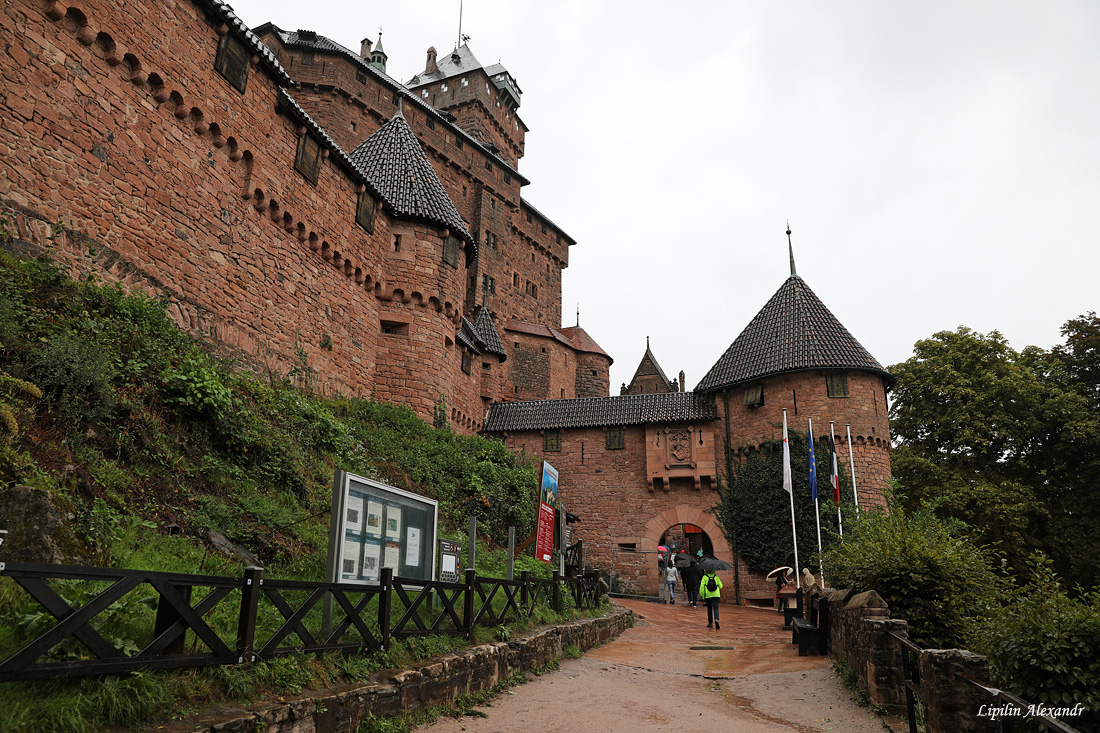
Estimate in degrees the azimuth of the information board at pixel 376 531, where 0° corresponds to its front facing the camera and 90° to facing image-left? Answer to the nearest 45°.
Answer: approximately 315°

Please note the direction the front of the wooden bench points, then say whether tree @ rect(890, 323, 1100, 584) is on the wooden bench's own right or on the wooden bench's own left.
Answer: on the wooden bench's own right

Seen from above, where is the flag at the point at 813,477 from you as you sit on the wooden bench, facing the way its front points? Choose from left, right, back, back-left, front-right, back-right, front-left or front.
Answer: right

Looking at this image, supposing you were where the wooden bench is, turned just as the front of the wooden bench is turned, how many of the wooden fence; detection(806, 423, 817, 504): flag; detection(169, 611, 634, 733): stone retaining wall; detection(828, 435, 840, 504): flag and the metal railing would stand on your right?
2

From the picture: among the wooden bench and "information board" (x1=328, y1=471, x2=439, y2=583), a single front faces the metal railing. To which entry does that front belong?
the information board

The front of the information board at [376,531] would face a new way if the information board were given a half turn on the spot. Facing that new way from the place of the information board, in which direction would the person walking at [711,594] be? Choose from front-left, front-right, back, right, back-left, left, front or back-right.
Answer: right

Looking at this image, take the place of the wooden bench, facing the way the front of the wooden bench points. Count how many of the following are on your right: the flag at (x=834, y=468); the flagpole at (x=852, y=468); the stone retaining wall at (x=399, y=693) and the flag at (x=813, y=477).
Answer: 3

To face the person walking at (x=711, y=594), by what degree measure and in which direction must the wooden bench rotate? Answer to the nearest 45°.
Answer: approximately 45° to its right

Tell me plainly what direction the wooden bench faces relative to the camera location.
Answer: facing to the left of the viewer

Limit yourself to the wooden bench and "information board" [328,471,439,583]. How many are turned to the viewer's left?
1

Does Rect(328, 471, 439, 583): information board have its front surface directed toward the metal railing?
yes

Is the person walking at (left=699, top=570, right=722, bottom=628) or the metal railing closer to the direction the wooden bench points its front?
the person walking

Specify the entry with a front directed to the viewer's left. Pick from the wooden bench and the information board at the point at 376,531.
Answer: the wooden bench

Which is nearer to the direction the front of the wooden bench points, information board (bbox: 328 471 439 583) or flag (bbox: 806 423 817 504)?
the information board

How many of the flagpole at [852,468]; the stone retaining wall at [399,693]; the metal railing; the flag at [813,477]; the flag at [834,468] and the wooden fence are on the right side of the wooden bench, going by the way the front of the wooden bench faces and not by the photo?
3

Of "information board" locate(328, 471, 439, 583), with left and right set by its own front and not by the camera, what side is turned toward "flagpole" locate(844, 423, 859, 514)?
left

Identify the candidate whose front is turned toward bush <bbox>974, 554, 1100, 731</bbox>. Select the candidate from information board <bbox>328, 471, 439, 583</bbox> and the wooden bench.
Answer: the information board

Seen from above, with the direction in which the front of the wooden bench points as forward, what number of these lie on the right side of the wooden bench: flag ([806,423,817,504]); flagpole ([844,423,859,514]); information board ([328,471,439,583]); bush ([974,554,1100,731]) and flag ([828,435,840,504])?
3

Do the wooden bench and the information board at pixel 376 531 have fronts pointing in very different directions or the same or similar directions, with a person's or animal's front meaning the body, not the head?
very different directions
